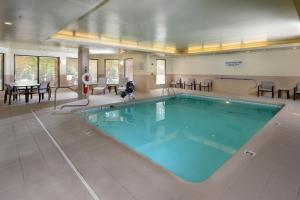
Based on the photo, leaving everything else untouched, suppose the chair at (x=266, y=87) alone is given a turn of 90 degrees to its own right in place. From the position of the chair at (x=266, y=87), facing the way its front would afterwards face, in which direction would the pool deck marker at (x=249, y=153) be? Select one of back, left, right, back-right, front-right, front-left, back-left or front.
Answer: back-left

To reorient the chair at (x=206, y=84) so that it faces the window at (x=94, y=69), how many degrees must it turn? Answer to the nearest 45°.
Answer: approximately 45° to its right

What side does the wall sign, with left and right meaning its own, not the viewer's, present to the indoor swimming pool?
front

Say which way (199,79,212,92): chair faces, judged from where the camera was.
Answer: facing the viewer and to the left of the viewer

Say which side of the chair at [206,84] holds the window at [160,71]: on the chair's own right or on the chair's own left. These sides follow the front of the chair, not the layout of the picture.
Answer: on the chair's own right

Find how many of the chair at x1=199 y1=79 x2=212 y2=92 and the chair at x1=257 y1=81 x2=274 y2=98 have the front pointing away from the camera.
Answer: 0

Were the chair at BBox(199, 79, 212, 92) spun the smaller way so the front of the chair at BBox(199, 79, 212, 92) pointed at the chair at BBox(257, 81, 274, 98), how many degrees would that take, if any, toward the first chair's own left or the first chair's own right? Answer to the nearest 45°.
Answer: approximately 90° to the first chair's own left

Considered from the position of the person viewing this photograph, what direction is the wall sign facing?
facing the viewer

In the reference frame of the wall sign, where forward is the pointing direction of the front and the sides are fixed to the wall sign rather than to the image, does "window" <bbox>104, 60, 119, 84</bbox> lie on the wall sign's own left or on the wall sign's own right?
on the wall sign's own right

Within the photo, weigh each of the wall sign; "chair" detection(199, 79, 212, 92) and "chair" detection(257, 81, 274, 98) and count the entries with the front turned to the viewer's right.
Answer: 0

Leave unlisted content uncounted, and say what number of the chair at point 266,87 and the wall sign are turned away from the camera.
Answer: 0
